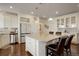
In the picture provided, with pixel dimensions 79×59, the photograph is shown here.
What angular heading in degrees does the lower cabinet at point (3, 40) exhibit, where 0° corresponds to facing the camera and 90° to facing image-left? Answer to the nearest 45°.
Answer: approximately 315°
